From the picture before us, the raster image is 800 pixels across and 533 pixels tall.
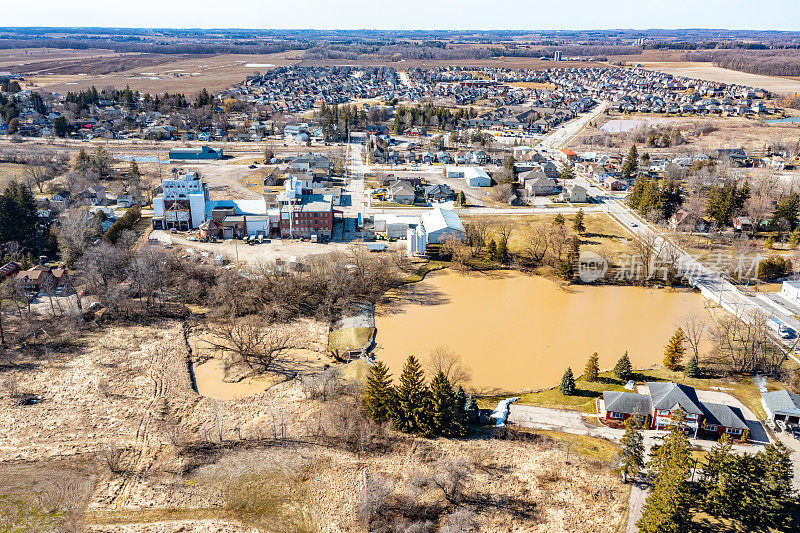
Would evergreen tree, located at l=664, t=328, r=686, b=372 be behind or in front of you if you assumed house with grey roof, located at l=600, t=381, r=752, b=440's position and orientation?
behind

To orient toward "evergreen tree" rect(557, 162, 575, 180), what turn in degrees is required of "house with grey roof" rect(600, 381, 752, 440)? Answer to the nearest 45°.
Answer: approximately 180°

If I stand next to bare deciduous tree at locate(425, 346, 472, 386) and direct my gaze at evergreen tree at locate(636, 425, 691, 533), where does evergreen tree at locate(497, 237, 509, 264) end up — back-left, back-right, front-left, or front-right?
back-left

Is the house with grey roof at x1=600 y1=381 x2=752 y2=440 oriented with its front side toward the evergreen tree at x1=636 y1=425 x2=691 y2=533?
yes

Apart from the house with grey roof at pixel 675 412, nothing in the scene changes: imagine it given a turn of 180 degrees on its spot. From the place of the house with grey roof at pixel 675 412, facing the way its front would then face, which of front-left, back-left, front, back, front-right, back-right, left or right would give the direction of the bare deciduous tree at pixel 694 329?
front

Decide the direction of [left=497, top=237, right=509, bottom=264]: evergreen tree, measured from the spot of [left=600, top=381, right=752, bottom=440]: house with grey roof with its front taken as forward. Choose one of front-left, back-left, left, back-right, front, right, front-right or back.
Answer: back-right

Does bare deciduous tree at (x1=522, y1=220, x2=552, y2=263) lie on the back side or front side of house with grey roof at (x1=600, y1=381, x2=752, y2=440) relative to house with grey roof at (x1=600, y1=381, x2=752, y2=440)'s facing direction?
on the back side

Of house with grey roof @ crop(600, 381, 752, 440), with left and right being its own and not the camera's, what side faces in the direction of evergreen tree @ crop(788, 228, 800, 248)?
back

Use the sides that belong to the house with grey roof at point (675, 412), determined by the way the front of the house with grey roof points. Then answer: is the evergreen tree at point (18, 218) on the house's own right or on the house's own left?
on the house's own right

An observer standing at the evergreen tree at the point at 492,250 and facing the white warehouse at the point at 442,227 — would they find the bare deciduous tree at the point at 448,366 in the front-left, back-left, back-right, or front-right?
back-left

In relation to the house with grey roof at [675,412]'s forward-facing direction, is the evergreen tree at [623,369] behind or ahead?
behind

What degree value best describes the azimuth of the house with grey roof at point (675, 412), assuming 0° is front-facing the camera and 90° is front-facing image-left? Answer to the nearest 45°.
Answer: approximately 0°
